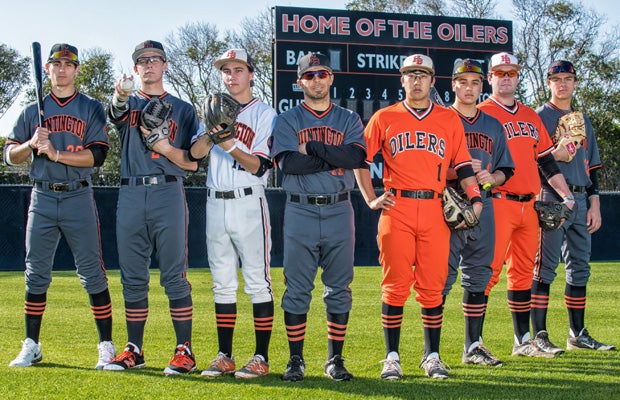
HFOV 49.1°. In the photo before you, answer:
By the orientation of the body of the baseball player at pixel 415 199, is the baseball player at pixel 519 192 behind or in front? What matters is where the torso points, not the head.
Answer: behind

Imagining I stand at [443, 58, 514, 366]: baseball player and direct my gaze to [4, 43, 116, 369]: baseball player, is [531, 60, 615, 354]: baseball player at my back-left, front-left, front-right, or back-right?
back-right

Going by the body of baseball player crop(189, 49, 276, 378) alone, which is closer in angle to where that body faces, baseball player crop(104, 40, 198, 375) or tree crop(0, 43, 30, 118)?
the baseball player

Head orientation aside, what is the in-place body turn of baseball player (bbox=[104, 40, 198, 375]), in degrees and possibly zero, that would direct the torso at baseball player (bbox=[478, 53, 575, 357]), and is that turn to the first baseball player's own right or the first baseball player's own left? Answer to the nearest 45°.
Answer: approximately 90° to the first baseball player's own left

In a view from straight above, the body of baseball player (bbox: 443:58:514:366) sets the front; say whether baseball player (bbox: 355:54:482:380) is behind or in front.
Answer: in front

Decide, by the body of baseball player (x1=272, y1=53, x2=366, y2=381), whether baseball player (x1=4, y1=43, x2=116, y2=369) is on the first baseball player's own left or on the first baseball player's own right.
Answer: on the first baseball player's own right

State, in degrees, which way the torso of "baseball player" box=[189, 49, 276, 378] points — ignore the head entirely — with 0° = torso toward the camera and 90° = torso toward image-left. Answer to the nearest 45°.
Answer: approximately 45°

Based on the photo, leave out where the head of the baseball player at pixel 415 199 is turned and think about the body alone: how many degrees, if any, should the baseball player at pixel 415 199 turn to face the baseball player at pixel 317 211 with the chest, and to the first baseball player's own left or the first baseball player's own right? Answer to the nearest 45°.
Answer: approximately 90° to the first baseball player's own right

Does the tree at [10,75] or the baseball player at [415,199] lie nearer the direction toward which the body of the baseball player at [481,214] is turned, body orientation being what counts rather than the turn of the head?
the baseball player

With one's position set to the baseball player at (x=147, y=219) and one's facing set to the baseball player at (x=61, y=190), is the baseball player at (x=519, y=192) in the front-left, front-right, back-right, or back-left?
back-right

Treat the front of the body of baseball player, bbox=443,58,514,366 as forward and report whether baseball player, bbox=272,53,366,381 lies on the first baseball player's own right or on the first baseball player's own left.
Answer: on the first baseball player's own right
